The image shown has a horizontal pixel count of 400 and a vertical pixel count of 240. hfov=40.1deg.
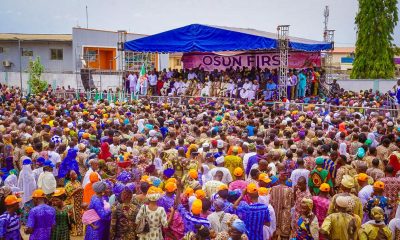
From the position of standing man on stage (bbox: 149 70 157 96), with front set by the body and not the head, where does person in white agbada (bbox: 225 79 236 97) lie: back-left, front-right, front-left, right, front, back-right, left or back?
front-left

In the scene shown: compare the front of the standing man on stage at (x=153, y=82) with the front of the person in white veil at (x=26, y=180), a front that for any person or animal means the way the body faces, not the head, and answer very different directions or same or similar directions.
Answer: very different directions

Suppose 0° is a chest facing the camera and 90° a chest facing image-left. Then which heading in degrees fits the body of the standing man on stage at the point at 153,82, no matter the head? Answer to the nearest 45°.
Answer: approximately 0°

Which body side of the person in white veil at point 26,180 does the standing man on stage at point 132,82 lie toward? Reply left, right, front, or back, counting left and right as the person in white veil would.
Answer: front

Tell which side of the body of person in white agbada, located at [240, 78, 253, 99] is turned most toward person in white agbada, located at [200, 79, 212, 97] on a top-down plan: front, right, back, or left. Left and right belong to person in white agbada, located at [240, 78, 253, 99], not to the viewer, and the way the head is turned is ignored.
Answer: right

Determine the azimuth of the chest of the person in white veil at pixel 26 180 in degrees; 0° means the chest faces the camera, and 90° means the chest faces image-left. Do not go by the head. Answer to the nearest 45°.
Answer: approximately 180°

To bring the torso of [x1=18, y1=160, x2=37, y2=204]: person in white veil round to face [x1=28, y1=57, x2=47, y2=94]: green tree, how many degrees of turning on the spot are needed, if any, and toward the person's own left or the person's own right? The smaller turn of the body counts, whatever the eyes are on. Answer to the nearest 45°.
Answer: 0° — they already face it

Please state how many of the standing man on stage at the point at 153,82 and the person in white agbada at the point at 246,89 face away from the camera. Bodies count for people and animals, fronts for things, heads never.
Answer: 0

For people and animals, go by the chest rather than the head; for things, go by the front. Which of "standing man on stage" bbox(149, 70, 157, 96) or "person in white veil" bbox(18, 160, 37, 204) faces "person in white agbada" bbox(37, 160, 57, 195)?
the standing man on stage

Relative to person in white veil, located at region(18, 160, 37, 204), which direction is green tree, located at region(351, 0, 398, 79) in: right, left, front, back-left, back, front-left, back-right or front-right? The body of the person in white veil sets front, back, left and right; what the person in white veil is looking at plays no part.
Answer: front-right

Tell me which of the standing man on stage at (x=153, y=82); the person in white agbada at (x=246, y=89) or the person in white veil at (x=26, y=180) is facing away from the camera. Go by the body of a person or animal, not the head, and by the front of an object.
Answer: the person in white veil at (x=26, y=180)

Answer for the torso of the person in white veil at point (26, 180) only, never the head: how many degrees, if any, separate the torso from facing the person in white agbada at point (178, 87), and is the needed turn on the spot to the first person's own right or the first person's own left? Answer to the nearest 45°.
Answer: approximately 45° to the first person's own right
